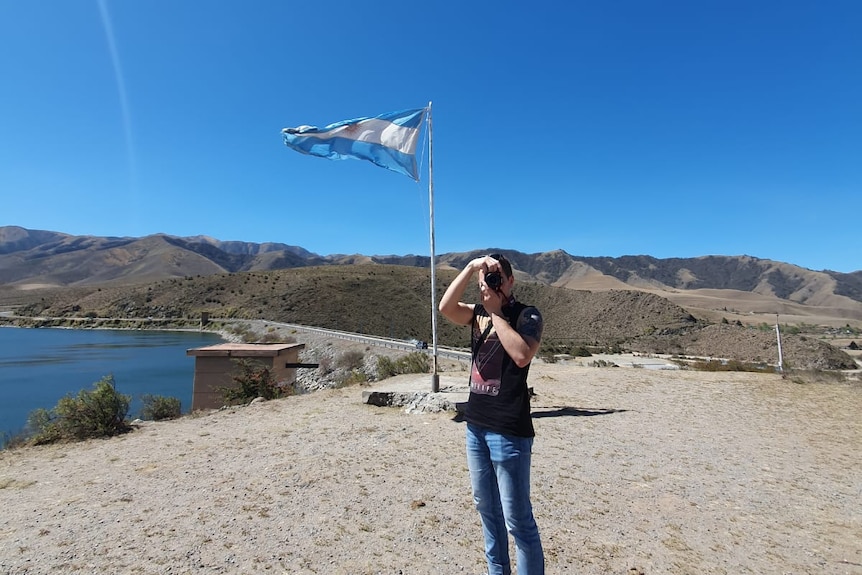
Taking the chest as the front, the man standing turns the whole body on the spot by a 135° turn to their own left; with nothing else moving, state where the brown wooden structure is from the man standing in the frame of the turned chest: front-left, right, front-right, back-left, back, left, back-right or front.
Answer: back-left

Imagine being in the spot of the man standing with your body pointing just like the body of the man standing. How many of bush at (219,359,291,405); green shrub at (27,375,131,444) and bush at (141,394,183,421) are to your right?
3

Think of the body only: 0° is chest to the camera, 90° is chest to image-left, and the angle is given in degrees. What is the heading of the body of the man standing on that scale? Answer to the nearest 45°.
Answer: approximately 45°

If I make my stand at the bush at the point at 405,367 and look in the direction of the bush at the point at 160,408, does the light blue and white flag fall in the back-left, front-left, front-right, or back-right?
front-left

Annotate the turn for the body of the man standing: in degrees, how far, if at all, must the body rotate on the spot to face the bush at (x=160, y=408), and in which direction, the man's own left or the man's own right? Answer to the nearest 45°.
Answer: approximately 90° to the man's own right

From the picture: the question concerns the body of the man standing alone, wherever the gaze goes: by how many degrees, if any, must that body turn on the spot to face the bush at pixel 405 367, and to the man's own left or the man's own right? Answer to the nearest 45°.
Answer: approximately 135° to the man's own right

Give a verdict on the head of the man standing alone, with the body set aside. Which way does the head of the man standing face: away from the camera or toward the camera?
toward the camera

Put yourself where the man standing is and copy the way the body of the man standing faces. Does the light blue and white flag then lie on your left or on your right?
on your right

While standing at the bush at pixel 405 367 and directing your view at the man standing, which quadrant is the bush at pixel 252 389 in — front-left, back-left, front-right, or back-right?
front-right

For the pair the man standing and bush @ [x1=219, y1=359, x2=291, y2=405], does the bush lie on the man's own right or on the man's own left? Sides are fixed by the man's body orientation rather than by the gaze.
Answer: on the man's own right

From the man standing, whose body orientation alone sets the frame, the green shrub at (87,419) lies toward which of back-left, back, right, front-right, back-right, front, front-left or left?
right

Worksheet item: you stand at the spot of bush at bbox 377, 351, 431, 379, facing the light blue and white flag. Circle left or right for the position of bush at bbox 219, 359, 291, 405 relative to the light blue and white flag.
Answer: right
